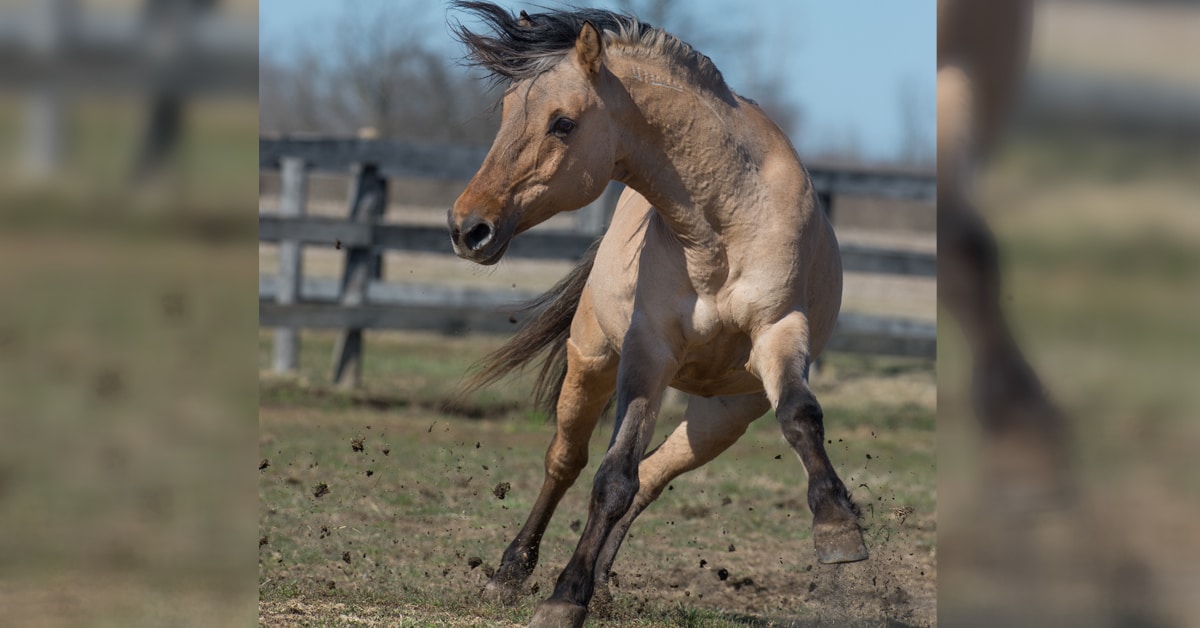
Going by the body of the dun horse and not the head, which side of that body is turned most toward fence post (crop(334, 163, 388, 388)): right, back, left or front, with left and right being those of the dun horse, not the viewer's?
back

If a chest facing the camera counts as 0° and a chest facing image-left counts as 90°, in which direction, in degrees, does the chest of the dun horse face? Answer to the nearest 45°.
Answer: approximately 0°

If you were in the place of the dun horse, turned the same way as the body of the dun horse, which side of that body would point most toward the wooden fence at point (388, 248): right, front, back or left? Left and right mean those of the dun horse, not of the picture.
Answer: back
